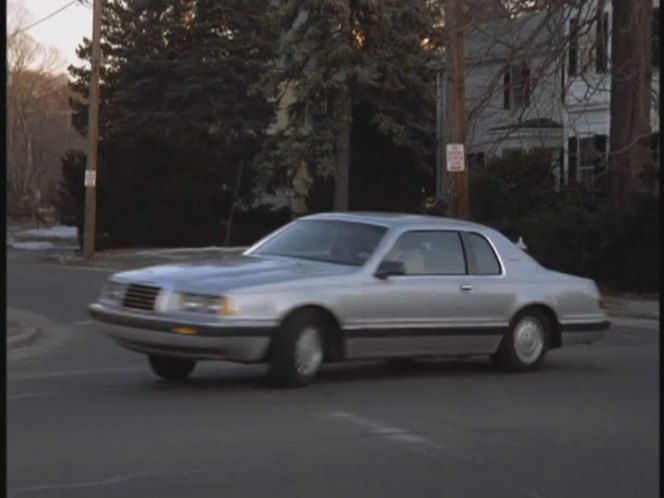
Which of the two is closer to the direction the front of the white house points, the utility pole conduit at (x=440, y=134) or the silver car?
the silver car

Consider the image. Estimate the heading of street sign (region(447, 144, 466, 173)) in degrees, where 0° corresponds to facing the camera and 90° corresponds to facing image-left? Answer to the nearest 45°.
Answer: approximately 0°

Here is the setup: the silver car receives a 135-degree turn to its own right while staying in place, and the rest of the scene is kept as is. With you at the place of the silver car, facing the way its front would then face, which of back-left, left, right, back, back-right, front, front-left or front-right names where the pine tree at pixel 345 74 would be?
front

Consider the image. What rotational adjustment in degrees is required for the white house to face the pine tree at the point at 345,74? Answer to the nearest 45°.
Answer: approximately 90° to its right

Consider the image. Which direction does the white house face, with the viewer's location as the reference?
facing the viewer and to the left of the viewer

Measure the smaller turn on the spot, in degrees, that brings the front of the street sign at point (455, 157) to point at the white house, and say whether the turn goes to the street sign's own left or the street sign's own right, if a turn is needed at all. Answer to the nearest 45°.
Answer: approximately 180°

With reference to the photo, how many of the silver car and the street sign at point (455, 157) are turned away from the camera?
0

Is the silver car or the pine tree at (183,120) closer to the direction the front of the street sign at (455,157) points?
the silver car

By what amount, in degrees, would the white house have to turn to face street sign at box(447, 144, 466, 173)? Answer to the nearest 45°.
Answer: approximately 45° to its left

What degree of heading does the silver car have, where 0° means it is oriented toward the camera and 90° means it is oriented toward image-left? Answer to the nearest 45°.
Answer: approximately 45°

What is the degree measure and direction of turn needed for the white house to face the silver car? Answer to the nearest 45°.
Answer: approximately 45° to its left

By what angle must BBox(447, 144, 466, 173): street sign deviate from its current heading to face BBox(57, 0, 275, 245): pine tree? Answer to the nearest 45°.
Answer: approximately 135° to its right
